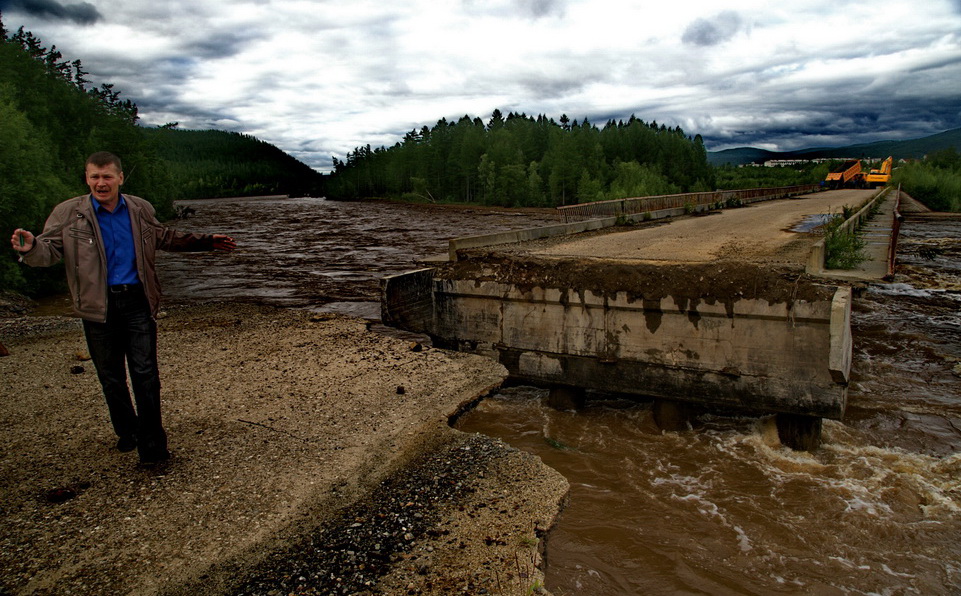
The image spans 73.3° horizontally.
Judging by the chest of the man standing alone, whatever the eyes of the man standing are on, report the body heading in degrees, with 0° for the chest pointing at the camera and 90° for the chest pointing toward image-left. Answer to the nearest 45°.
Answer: approximately 0°

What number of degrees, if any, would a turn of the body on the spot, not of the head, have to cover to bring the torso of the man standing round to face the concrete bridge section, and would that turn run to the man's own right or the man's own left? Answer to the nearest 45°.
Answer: approximately 90° to the man's own left

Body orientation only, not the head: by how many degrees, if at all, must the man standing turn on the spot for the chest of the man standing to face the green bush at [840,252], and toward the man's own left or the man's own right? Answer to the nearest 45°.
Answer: approximately 90° to the man's own left
